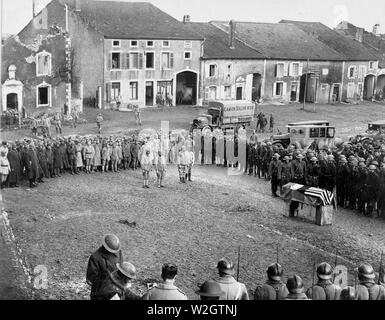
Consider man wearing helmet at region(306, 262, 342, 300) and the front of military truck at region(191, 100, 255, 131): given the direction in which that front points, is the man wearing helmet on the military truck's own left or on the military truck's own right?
on the military truck's own left

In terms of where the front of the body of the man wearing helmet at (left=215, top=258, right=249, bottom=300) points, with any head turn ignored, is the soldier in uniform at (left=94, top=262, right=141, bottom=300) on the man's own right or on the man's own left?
on the man's own left

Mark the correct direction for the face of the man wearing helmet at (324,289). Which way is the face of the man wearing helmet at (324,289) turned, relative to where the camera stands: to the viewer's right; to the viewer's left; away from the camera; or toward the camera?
away from the camera

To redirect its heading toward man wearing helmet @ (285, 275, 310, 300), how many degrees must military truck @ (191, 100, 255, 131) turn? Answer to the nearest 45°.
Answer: approximately 45° to its left

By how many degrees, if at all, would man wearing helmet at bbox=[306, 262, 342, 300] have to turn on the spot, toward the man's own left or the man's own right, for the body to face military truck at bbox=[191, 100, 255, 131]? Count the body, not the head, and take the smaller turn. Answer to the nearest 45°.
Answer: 0° — they already face it

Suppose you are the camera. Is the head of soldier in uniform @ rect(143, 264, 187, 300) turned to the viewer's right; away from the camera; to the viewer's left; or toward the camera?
away from the camera

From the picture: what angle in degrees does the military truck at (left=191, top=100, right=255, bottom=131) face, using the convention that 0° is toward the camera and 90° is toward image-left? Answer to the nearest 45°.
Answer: approximately 45°

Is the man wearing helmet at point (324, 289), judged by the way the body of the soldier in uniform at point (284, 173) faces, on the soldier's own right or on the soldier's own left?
on the soldier's own left

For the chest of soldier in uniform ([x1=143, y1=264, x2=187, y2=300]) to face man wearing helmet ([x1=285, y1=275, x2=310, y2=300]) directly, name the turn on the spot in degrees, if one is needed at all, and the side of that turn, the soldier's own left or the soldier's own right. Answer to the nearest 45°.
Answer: approximately 90° to the soldier's own right

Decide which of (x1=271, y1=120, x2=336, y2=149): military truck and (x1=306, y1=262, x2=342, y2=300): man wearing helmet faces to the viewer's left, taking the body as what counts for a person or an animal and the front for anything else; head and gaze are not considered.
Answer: the military truck

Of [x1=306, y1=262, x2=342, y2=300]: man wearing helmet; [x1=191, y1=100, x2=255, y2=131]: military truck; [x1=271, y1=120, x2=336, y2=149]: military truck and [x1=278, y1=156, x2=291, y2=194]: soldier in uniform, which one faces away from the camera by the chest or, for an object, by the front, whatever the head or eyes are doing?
the man wearing helmet

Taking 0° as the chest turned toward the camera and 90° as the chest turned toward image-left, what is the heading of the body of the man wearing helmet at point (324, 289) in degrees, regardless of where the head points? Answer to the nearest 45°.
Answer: approximately 180°

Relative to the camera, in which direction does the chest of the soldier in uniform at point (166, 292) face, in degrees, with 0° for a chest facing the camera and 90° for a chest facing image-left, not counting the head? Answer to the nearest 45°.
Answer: approximately 180°
